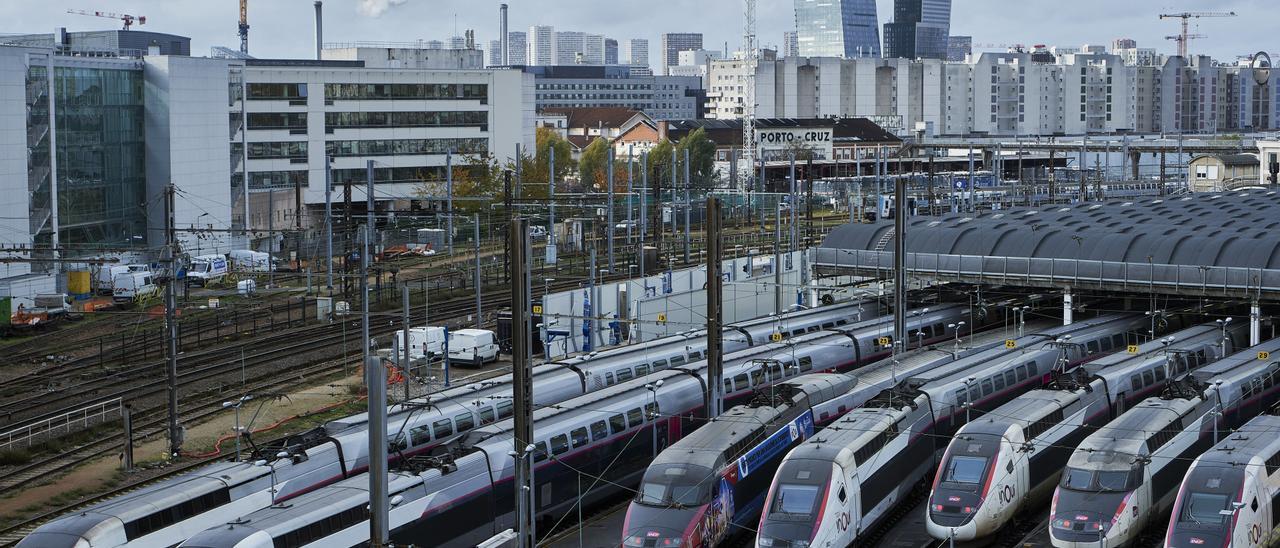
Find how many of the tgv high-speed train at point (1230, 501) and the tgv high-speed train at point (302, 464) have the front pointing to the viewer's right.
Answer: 0

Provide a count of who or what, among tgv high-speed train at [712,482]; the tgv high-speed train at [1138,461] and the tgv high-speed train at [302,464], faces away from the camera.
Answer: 0

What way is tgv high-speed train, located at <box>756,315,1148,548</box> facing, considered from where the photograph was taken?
facing the viewer and to the left of the viewer

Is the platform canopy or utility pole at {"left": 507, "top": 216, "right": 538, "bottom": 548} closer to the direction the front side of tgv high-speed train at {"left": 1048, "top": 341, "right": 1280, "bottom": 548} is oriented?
the utility pole

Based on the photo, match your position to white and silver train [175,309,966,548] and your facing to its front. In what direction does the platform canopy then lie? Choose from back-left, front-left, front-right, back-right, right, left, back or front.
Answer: back

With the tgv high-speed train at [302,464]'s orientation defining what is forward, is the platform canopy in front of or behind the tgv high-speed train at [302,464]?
behind
